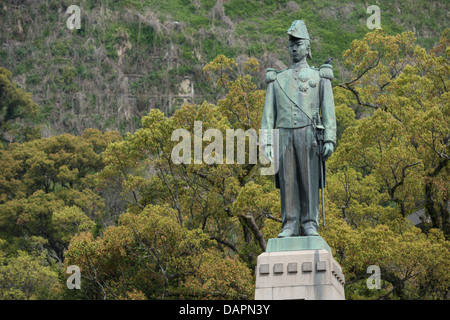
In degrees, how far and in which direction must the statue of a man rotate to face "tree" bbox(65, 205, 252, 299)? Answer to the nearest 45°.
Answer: approximately 180°

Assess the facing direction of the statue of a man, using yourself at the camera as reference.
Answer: facing the viewer

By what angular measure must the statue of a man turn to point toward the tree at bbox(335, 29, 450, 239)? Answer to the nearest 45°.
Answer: approximately 180°

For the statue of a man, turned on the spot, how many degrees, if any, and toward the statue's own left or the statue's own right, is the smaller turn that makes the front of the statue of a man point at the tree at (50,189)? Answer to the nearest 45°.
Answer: approximately 135° to the statue's own right

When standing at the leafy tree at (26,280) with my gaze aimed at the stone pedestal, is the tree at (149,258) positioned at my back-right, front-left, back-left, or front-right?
front-left

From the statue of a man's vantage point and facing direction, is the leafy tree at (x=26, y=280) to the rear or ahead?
to the rear

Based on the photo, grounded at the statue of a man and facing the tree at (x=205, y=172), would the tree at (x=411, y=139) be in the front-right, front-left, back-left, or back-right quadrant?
front-right
